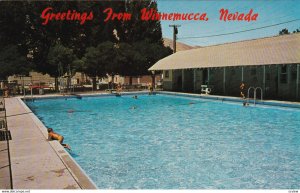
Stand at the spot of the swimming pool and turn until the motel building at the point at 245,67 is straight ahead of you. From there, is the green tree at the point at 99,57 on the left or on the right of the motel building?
left

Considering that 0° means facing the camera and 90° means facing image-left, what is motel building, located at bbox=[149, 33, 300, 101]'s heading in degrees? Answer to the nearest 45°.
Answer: approximately 45°

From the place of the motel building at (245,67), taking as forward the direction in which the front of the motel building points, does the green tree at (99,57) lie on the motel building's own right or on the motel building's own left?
on the motel building's own right

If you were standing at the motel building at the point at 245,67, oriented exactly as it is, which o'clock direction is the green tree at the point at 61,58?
The green tree is roughly at 2 o'clock from the motel building.

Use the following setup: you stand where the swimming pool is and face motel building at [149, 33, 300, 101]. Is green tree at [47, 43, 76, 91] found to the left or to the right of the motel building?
left

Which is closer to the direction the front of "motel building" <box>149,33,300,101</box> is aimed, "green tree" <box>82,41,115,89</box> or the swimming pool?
the swimming pool

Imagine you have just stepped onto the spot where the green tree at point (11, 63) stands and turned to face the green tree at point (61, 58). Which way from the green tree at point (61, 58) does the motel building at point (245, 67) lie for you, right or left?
right

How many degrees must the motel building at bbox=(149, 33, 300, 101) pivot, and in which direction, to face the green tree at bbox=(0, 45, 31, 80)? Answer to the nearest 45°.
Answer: approximately 45° to its right
